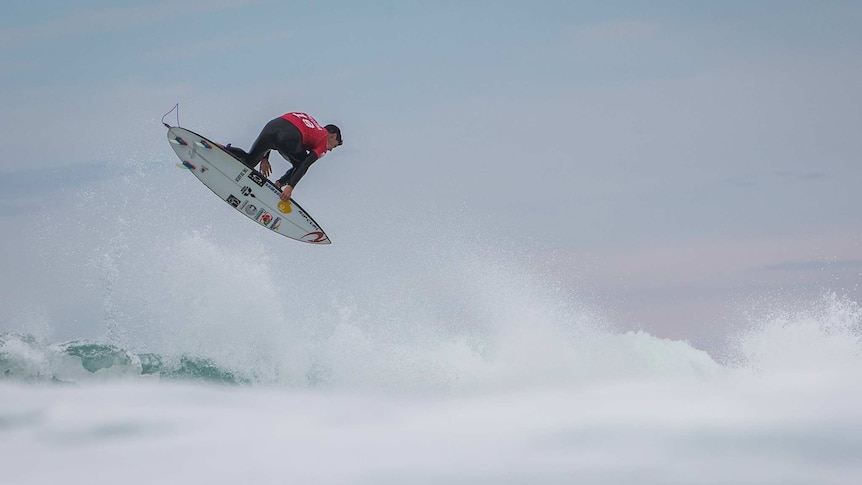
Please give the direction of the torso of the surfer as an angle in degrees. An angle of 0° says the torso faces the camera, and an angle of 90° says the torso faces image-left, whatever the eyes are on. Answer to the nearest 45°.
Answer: approximately 270°
